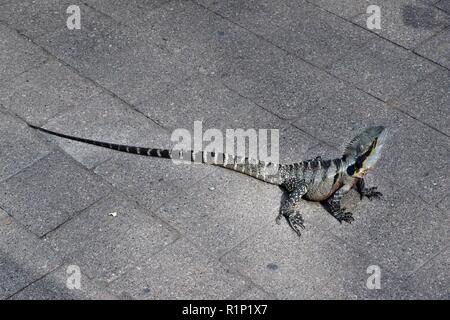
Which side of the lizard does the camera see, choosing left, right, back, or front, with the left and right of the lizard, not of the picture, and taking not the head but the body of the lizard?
right

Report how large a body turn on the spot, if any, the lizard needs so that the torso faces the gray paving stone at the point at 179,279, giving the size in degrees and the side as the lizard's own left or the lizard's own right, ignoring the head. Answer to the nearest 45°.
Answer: approximately 135° to the lizard's own right

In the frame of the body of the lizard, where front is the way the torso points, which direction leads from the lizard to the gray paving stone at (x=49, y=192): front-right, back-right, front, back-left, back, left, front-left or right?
back

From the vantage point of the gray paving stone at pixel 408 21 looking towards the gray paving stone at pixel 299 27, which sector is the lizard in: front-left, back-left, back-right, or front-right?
front-left

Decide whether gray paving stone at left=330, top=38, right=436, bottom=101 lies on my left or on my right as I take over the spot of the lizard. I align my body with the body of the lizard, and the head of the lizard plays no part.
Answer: on my left

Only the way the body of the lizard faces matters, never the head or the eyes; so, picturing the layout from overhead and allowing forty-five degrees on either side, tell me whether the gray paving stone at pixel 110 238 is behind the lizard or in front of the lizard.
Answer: behind

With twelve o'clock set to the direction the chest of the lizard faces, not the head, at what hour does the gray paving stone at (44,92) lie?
The gray paving stone is roughly at 7 o'clock from the lizard.

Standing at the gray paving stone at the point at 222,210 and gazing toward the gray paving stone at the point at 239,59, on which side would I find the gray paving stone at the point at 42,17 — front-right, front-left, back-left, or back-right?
front-left

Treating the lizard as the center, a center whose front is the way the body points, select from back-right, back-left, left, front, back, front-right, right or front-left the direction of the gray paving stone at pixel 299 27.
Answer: left

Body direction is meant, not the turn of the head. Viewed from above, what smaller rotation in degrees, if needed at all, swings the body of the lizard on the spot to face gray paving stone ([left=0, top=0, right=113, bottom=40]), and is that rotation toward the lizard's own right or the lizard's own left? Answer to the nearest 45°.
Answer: approximately 135° to the lizard's own left

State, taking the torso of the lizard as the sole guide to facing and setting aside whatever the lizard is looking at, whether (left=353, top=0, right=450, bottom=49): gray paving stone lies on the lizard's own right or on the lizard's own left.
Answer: on the lizard's own left

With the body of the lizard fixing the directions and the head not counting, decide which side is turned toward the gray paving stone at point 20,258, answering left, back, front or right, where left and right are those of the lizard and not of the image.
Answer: back

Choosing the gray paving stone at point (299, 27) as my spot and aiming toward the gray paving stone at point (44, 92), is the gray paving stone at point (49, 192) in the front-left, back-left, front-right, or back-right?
front-left
